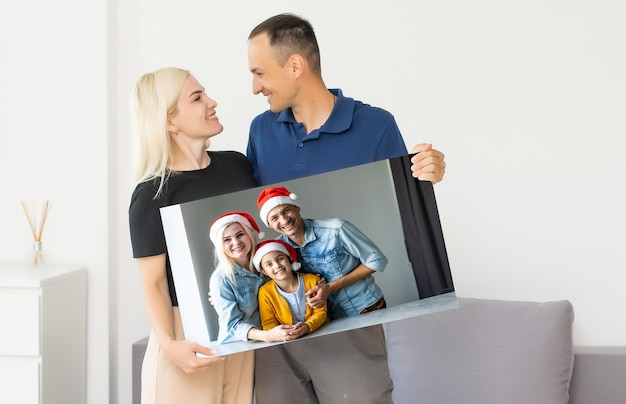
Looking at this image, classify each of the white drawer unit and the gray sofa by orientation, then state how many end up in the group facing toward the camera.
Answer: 2

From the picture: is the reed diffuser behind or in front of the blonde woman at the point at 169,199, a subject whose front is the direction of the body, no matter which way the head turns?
behind

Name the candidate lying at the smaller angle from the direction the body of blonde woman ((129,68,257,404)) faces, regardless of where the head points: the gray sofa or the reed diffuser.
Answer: the gray sofa

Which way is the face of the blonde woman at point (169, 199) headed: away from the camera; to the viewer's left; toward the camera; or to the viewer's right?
to the viewer's right

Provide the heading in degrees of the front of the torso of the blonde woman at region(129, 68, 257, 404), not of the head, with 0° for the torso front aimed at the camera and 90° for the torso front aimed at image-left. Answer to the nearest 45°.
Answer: approximately 315°

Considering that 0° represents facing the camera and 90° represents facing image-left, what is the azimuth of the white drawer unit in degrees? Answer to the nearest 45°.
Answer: approximately 0°

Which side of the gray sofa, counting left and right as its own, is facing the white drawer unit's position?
right

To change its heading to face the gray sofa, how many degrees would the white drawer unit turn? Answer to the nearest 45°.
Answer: approximately 45° to its left

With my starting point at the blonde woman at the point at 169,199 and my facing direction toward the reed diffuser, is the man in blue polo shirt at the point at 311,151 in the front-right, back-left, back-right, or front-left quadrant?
back-right

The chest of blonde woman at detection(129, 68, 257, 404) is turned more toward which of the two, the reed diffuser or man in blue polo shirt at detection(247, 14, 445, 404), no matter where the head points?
the man in blue polo shirt
